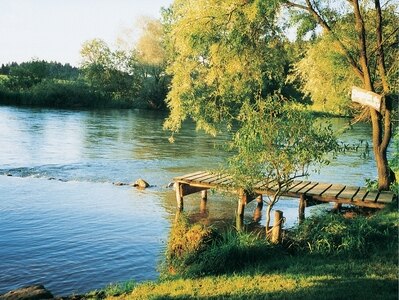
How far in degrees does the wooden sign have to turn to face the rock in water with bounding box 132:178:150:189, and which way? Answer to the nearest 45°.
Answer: approximately 90° to its right

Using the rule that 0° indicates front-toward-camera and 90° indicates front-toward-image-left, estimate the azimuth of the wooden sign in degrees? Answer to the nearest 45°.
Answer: approximately 45°

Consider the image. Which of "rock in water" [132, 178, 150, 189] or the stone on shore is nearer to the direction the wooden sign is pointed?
the stone on shore
